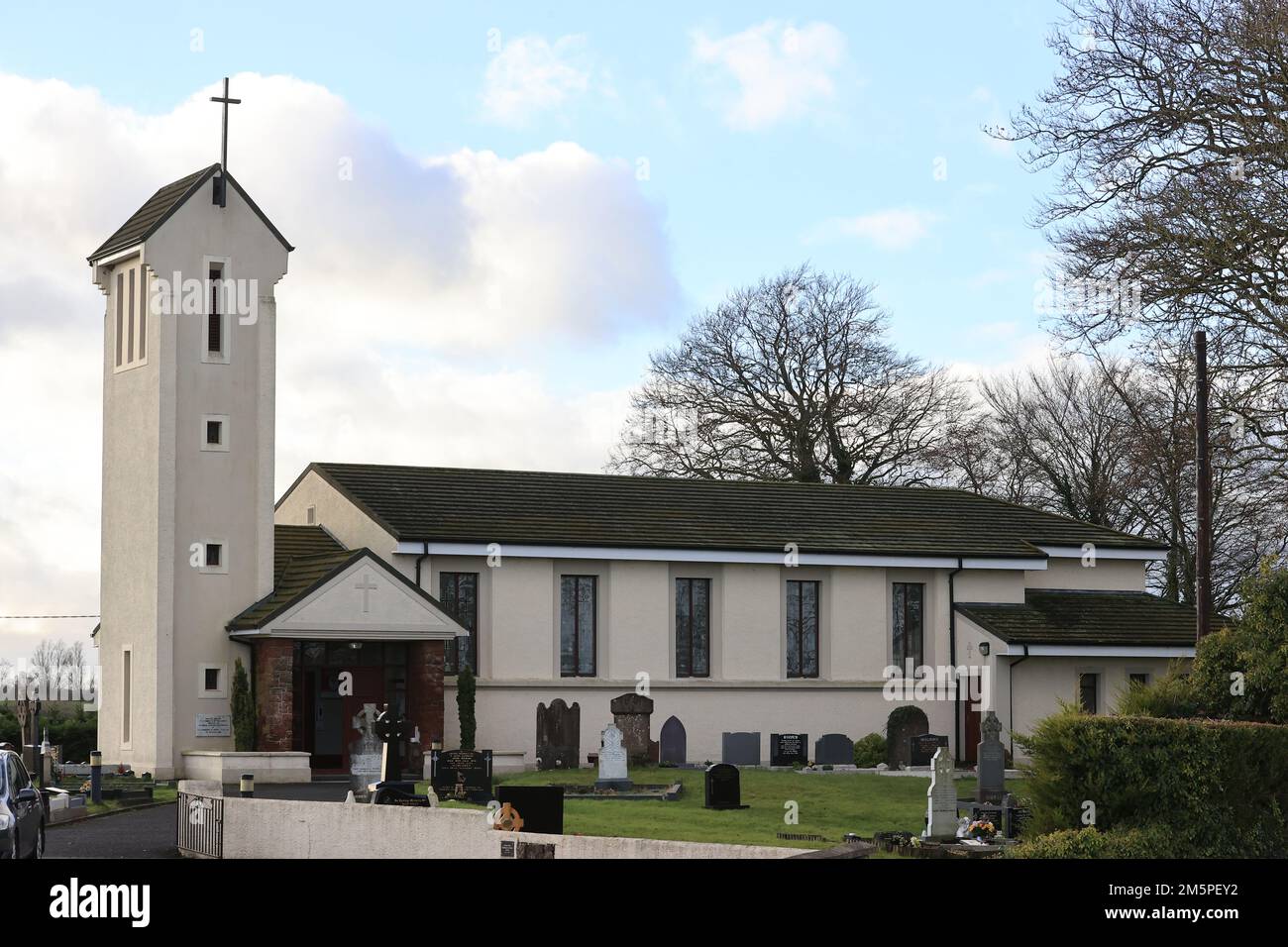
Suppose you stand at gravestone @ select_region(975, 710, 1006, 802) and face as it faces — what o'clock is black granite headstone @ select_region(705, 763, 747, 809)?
The black granite headstone is roughly at 2 o'clock from the gravestone.

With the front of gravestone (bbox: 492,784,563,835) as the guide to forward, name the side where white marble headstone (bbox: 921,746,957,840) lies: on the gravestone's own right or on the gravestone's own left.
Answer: on the gravestone's own left

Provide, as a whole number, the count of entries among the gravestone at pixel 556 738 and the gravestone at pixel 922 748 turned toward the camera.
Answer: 2

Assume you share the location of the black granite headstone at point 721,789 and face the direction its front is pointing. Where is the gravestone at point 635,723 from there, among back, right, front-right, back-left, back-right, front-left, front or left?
back

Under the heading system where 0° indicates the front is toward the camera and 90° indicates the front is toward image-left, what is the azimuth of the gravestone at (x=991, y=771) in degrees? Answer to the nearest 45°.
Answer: approximately 0°

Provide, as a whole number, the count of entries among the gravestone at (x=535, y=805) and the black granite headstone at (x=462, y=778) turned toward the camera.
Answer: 2

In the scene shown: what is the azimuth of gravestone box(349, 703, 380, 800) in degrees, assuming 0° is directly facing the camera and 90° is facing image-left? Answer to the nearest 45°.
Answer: approximately 0°

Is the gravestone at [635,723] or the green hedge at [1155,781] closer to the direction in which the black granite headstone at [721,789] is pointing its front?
the green hedge
